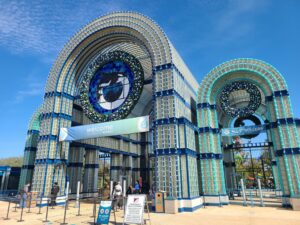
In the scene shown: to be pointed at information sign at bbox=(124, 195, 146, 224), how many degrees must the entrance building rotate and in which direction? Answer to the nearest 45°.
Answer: approximately 45° to its left

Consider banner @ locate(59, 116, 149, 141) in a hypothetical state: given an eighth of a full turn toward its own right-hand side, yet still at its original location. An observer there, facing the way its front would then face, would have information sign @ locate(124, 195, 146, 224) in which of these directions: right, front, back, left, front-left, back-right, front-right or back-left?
left

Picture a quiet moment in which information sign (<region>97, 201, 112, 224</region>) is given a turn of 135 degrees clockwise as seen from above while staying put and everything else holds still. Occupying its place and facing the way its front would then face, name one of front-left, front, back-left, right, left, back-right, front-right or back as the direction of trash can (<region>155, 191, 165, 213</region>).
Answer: right

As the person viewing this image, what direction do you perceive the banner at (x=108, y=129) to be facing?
facing the viewer and to the left of the viewer

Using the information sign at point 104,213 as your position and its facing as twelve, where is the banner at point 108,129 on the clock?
The banner is roughly at 6 o'clock from the information sign.

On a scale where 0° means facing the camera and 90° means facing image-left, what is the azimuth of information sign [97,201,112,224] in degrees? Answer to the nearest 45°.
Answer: approximately 0°

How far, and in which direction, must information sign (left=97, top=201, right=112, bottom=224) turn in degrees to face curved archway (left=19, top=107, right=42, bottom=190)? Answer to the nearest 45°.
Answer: approximately 135° to its right

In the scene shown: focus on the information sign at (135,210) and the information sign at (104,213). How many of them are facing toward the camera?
2

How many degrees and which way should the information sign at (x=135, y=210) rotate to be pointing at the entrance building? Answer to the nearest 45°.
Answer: approximately 180°

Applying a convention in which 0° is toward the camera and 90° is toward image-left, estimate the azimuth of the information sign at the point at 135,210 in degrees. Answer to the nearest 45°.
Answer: approximately 0°

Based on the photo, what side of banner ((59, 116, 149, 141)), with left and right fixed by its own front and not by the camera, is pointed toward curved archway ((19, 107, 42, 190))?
right

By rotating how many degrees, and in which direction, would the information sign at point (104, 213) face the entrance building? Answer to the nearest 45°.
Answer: approximately 135° to its left
